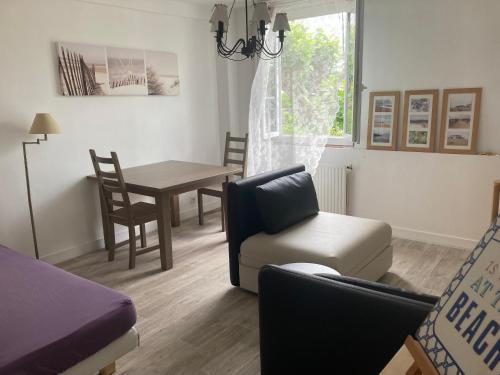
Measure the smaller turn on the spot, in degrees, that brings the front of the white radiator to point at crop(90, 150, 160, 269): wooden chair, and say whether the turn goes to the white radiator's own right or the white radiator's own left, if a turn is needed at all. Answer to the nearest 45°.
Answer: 0° — it already faces it

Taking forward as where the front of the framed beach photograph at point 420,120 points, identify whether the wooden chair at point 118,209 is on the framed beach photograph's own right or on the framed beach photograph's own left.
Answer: on the framed beach photograph's own right

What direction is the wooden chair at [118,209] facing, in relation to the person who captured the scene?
facing away from the viewer and to the right of the viewer

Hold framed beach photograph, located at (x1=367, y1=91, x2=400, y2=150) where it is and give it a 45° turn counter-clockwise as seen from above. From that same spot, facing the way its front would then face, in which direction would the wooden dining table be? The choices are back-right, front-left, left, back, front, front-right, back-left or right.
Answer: right

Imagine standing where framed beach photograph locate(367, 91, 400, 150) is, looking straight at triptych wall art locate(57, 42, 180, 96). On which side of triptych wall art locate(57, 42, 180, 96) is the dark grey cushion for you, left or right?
left

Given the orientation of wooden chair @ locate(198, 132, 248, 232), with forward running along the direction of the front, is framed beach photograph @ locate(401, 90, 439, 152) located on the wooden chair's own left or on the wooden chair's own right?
on the wooden chair's own left

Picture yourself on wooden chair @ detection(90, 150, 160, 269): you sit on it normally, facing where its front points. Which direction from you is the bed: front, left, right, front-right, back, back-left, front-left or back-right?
back-right

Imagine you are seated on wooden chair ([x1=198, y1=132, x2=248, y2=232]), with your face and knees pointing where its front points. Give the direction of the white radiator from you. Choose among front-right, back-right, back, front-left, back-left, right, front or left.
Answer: back-left

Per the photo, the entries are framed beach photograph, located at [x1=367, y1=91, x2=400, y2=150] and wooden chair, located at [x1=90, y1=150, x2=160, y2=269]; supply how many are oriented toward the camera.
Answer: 1

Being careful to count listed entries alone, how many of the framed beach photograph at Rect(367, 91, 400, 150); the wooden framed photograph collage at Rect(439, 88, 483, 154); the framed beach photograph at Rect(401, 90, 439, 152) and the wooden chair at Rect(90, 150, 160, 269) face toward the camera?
3

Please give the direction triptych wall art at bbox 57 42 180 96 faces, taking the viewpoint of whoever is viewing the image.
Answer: facing the viewer and to the right of the viewer

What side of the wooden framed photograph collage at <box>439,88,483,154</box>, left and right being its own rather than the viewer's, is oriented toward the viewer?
front

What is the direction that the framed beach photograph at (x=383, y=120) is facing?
toward the camera
